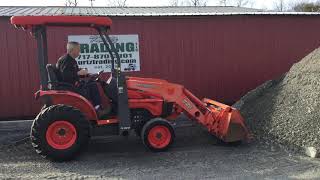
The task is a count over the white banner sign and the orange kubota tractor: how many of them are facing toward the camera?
1

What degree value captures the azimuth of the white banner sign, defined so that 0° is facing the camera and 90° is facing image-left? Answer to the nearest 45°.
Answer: approximately 0°

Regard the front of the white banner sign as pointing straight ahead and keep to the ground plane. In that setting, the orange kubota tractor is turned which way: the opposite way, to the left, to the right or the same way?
to the left

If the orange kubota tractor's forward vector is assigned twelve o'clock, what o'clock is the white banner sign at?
The white banner sign is roughly at 9 o'clock from the orange kubota tractor.

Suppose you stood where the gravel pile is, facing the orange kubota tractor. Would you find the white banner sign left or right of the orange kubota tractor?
right

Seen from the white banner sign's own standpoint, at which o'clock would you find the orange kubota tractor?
The orange kubota tractor is roughly at 12 o'clock from the white banner sign.

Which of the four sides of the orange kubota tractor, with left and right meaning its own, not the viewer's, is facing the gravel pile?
front

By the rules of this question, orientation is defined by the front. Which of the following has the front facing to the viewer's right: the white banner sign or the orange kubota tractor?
the orange kubota tractor

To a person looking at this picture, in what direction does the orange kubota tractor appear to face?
facing to the right of the viewer

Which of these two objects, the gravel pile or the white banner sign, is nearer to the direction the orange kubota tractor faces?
the gravel pile

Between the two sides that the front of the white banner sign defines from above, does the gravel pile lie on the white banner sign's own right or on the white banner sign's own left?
on the white banner sign's own left

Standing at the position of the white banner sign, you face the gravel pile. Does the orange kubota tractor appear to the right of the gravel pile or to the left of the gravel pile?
right
